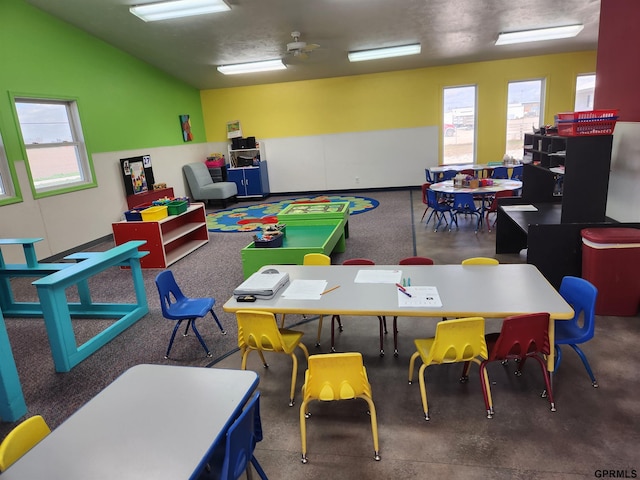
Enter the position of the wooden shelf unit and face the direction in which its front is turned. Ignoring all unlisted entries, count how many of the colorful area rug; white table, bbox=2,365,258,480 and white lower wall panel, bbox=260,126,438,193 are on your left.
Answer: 2

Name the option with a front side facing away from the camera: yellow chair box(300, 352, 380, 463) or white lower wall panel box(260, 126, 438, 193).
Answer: the yellow chair

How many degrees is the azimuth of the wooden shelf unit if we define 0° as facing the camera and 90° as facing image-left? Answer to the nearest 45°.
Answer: approximately 315°

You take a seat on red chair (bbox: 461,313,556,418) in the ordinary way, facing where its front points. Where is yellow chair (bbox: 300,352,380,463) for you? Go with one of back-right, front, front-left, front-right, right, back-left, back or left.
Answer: left

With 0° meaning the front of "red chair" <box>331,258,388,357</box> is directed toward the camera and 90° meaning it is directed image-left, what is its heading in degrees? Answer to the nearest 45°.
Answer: approximately 0°

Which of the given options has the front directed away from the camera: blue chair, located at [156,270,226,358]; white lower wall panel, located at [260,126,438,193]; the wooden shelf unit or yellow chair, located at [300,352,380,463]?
the yellow chair

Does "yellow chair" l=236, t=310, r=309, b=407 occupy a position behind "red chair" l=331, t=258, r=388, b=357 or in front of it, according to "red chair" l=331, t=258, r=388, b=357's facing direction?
in front

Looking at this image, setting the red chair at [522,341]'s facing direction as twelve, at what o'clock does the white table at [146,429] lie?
The white table is roughly at 9 o'clock from the red chair.

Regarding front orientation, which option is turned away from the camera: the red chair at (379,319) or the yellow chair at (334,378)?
the yellow chair

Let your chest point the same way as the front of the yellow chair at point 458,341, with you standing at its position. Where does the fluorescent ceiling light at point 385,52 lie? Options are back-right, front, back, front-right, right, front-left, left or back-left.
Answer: front-right

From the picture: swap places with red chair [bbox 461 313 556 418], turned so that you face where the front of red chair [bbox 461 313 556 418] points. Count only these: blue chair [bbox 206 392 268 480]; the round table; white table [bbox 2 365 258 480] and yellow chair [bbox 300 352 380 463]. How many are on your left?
3

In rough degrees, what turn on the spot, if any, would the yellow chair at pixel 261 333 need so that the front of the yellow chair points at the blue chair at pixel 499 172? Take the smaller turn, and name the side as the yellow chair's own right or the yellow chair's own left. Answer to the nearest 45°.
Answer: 0° — it already faces it

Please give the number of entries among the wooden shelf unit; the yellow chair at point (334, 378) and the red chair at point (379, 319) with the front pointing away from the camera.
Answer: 1

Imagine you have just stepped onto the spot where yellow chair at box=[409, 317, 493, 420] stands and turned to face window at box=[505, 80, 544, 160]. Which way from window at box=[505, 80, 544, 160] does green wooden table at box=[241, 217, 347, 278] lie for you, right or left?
left

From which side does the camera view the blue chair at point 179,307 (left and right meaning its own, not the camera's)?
right
